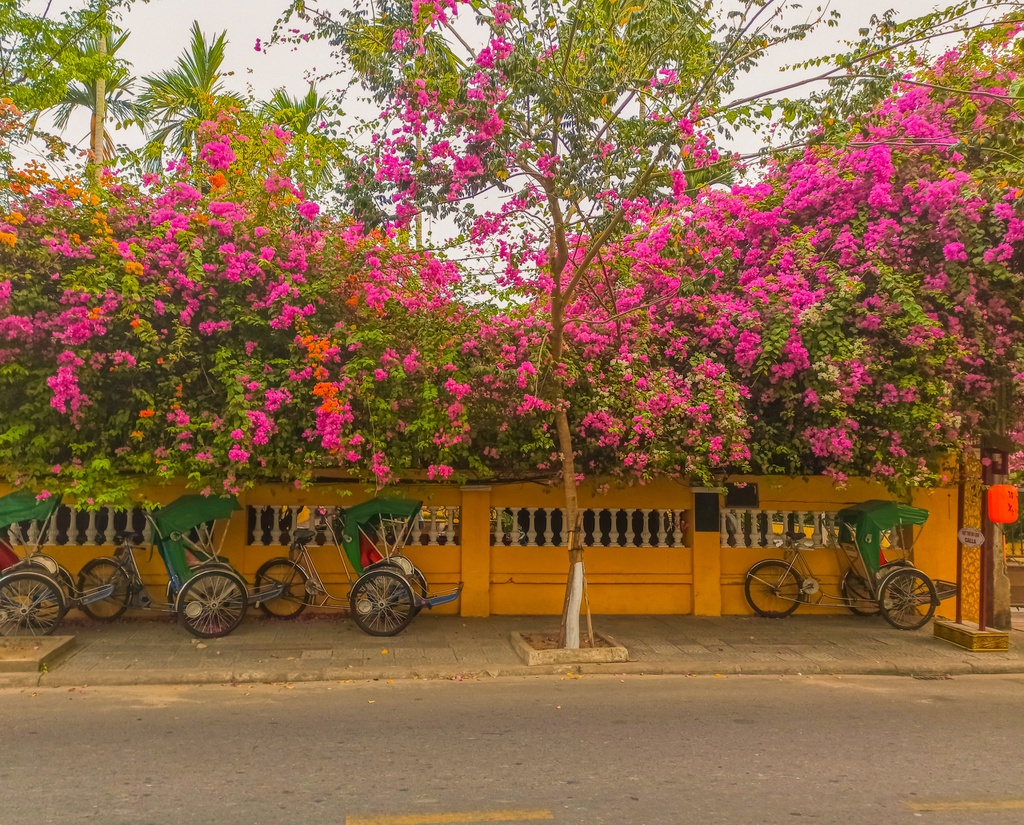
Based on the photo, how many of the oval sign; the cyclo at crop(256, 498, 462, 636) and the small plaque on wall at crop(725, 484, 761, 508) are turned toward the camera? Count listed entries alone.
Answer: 2

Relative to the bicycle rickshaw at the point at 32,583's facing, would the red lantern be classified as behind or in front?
in front

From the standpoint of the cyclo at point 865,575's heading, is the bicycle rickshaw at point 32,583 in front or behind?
behind

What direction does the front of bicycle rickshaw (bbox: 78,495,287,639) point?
to the viewer's right

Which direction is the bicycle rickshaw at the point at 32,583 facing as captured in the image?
to the viewer's right

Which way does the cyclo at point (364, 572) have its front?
to the viewer's right

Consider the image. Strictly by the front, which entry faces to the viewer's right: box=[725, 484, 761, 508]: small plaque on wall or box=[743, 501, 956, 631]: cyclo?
the cyclo

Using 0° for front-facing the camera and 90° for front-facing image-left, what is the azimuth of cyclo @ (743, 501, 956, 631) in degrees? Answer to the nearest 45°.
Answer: approximately 270°

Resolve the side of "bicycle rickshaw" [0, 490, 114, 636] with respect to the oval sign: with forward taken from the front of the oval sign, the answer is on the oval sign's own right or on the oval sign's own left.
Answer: on the oval sign's own right

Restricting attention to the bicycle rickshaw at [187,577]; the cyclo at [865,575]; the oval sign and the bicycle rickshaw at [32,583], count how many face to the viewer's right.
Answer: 3

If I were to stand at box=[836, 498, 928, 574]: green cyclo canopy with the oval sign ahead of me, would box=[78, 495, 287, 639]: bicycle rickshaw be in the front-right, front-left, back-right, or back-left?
back-right

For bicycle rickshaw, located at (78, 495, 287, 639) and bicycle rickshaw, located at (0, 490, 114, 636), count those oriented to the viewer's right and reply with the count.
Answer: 2

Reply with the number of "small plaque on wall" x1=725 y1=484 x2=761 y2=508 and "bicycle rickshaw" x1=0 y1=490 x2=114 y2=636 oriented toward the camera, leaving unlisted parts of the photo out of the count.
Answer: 1
